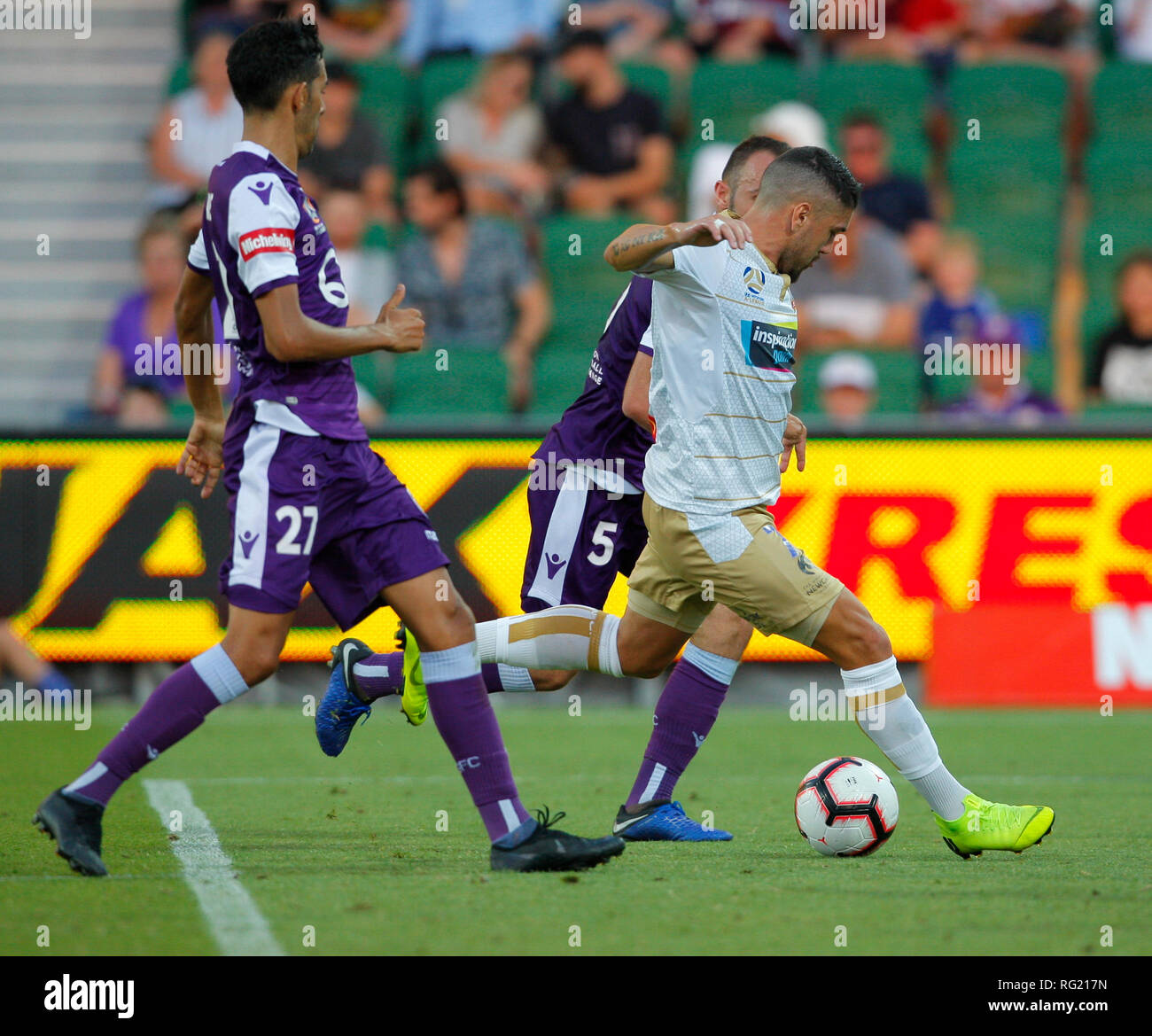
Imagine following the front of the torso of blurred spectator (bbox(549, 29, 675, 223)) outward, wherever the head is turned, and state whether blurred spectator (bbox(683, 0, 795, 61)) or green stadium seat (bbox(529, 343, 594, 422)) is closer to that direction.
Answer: the green stadium seat

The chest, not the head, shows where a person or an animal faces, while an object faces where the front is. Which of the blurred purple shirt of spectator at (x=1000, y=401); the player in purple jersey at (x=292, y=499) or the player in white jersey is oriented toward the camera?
the blurred purple shirt of spectator

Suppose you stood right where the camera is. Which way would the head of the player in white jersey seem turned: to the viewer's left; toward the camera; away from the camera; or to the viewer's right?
to the viewer's right

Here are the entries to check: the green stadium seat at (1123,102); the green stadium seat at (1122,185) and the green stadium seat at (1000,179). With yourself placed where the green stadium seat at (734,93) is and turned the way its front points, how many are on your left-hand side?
3

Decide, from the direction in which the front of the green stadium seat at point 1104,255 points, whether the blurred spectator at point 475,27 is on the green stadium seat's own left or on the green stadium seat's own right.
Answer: on the green stadium seat's own right

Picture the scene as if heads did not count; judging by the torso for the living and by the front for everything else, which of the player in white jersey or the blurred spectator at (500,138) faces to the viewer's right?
the player in white jersey

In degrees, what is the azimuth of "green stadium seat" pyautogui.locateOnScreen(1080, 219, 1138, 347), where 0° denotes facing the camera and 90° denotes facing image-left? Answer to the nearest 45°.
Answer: approximately 0°

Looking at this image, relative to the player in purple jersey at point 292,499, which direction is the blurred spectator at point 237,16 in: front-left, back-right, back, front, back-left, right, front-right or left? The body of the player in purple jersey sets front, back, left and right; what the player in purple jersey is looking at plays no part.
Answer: left

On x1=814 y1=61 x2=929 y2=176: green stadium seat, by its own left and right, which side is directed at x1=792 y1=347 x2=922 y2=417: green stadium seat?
front

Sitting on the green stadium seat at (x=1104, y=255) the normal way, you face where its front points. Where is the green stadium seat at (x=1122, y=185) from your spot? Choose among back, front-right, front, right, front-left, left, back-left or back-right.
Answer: back

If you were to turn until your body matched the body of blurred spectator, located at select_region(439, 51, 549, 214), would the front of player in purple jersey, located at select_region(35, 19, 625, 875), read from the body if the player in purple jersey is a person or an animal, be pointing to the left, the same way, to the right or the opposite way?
to the left

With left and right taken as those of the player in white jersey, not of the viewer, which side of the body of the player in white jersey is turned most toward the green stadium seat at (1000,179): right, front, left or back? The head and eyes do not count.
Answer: left

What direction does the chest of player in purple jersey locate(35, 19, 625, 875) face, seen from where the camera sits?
to the viewer's right

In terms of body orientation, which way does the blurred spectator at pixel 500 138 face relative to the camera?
toward the camera

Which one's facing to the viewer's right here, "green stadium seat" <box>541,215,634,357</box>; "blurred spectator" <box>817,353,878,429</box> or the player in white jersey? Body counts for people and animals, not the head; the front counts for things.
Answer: the player in white jersey
